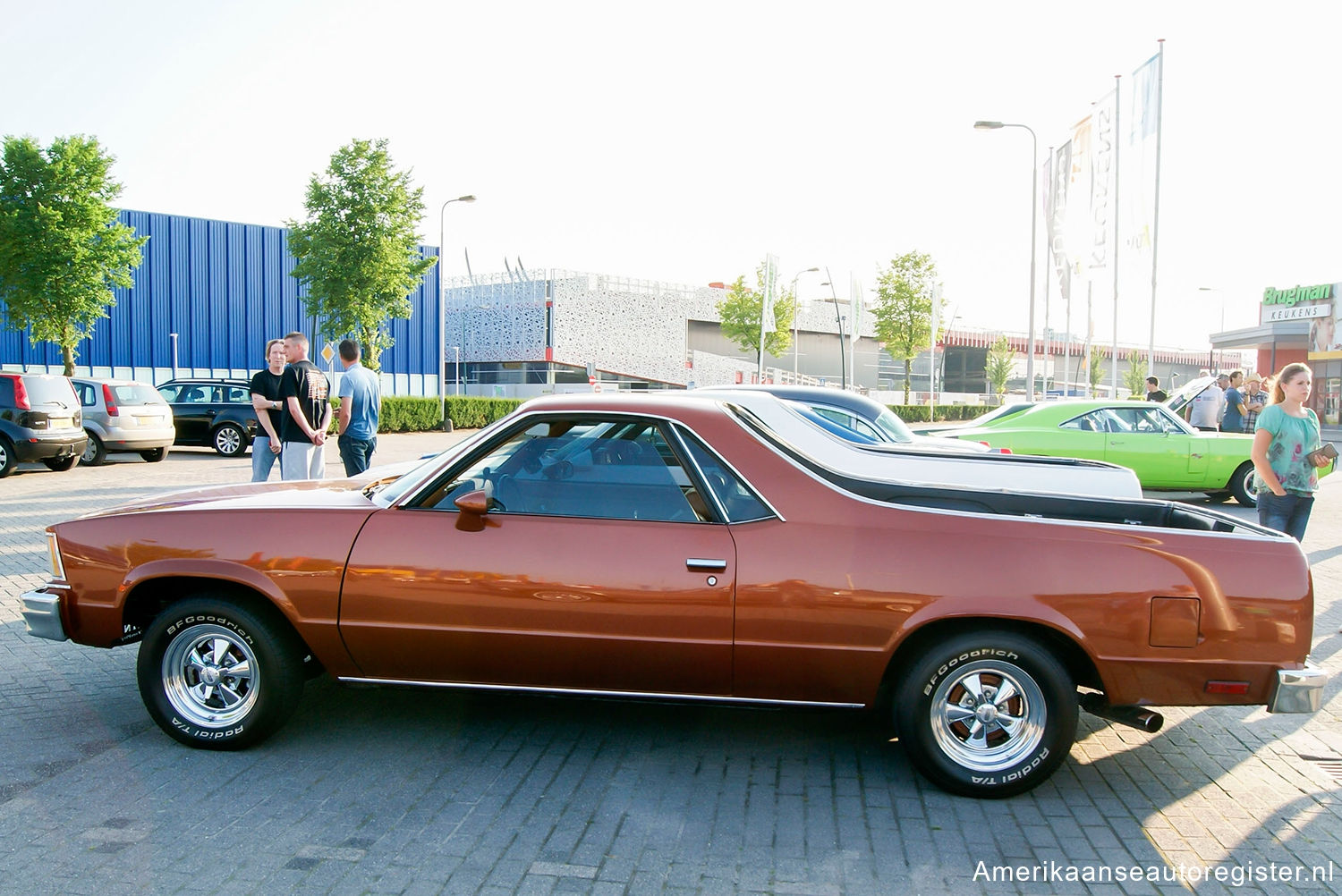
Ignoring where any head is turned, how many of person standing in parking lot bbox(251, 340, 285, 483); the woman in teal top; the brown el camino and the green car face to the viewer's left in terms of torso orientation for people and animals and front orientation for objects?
1

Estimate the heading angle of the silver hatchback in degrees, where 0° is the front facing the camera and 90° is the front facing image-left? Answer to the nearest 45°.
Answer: approximately 135°

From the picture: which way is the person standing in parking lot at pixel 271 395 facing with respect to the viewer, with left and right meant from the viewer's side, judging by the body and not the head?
facing the viewer and to the right of the viewer

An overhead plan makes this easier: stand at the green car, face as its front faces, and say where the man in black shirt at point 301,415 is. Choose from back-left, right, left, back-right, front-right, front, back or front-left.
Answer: back-right

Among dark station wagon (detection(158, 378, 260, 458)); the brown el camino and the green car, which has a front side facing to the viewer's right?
the green car

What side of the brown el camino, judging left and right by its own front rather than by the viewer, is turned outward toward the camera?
left

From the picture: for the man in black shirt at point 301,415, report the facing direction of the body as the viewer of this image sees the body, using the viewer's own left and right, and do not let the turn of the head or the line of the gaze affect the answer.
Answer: facing away from the viewer and to the left of the viewer
